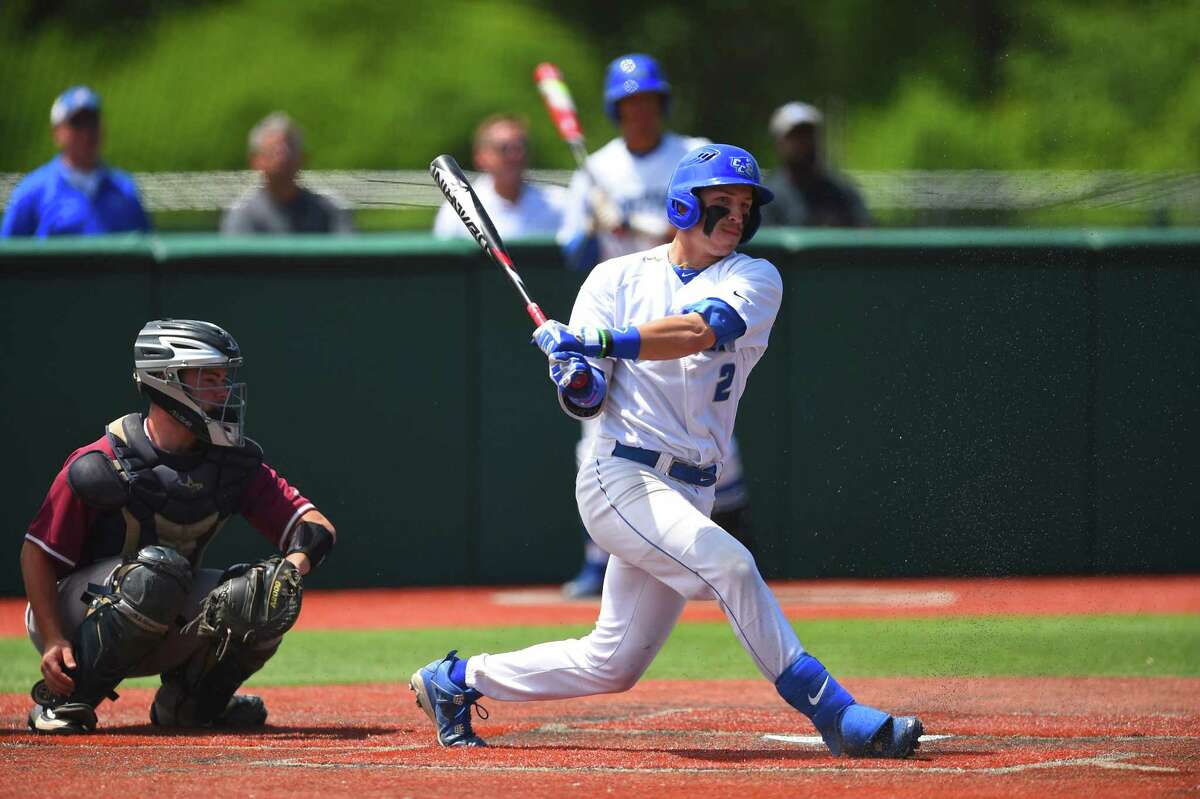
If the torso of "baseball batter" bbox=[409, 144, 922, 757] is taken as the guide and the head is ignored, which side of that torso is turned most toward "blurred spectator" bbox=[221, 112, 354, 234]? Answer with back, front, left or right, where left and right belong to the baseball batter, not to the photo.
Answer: back

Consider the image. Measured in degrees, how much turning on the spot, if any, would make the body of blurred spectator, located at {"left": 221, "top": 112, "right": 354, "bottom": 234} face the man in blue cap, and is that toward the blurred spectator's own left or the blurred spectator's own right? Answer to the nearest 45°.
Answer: approximately 90° to the blurred spectator's own right

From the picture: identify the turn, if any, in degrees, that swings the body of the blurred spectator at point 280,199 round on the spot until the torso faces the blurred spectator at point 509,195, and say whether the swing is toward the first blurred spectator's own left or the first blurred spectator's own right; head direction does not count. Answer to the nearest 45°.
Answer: approximately 90° to the first blurred spectator's own left

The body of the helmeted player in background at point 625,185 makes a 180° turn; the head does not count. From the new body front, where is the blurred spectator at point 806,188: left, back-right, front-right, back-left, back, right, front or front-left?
front-right

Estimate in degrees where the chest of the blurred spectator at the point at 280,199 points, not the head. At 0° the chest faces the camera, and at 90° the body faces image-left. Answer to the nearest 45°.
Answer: approximately 0°

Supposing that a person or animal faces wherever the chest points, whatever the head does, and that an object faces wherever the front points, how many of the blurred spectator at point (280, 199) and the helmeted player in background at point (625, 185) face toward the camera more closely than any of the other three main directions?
2

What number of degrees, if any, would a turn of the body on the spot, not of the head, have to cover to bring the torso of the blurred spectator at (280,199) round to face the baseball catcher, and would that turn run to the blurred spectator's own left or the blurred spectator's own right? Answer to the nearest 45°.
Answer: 0° — they already face them

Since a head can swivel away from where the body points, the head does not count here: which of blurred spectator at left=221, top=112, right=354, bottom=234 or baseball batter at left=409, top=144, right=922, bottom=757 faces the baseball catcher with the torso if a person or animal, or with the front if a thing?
the blurred spectator

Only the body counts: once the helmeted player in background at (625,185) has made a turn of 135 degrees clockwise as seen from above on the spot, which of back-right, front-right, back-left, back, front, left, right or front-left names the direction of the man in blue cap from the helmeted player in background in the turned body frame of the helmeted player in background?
front-left
